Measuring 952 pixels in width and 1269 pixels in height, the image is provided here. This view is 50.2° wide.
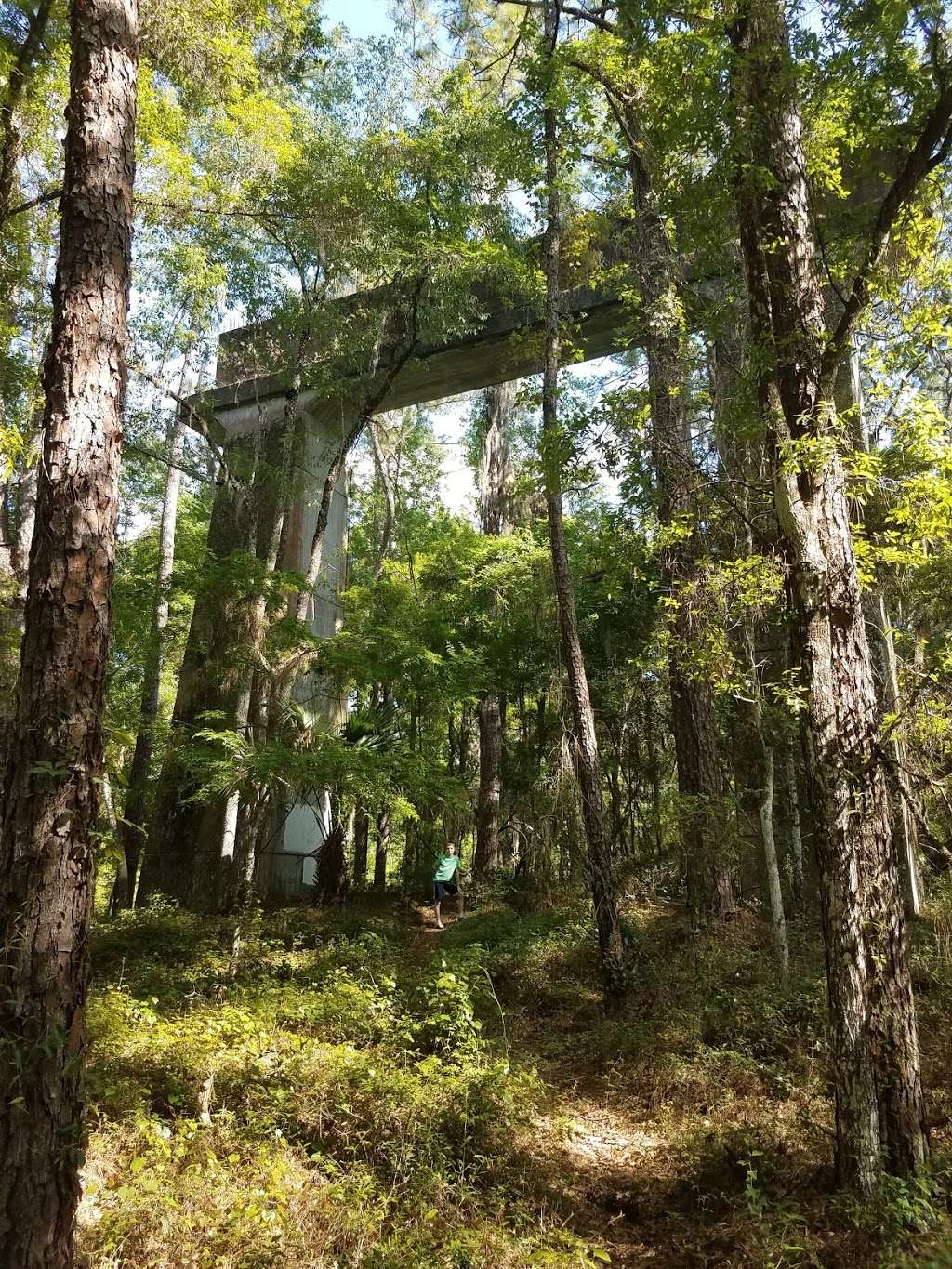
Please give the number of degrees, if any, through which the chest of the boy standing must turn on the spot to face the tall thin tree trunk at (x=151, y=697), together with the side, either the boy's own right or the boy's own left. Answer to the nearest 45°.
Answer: approximately 90° to the boy's own right

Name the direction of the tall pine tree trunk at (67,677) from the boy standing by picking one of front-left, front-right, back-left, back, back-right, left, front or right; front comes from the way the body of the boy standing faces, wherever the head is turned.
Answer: front

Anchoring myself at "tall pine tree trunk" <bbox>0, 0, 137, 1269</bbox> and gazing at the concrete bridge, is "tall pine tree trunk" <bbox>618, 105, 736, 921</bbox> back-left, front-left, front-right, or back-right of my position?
front-right

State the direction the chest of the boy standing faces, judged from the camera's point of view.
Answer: toward the camera

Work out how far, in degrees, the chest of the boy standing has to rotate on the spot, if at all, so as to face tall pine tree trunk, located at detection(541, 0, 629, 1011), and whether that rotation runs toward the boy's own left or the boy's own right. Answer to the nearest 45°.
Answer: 0° — they already face it

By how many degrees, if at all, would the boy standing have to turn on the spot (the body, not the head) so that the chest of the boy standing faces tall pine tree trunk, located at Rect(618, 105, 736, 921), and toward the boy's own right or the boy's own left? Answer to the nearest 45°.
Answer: approximately 45° to the boy's own left

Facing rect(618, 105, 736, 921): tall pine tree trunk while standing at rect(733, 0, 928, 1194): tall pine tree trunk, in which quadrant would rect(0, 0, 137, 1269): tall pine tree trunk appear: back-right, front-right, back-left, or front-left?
back-left

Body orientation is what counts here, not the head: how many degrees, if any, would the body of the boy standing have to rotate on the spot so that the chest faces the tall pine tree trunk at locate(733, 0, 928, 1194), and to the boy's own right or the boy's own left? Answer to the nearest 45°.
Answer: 0° — they already face it
